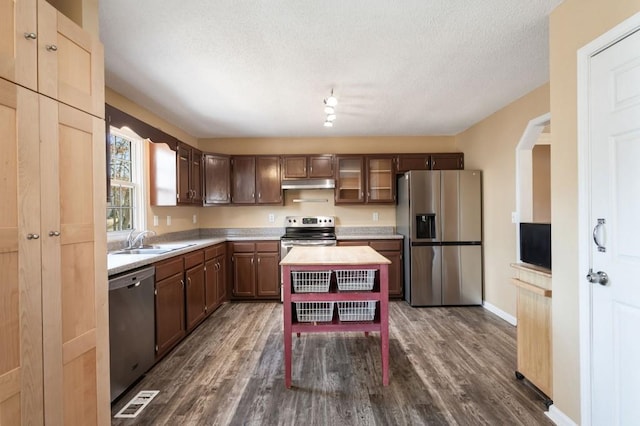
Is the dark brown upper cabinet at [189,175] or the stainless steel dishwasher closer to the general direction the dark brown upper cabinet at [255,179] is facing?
the stainless steel dishwasher

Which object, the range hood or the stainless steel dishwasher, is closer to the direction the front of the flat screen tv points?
the stainless steel dishwasher

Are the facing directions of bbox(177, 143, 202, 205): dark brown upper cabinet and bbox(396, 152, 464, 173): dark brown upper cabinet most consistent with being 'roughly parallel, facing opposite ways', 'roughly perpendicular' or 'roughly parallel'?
roughly perpendicular

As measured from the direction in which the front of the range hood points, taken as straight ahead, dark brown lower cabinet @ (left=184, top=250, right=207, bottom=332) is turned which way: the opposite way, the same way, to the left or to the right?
to the left

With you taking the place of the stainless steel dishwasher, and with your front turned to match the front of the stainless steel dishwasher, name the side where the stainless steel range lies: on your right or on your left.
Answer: on your left

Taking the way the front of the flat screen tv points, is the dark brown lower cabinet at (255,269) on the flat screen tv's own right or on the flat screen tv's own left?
on the flat screen tv's own right

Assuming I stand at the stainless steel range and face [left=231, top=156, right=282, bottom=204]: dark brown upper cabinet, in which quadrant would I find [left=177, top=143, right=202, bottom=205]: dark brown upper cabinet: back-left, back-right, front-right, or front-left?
front-left

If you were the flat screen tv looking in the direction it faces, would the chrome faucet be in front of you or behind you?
in front

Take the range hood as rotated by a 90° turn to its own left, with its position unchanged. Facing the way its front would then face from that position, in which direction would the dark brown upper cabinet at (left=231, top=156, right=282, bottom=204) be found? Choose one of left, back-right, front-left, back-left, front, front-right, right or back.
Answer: back

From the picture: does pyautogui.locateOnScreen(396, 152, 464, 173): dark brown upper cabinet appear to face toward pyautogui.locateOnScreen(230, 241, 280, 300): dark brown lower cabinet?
no

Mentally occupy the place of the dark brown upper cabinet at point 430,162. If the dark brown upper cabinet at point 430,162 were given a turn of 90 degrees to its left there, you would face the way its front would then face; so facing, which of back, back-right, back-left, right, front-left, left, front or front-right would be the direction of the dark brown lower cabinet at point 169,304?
back-right

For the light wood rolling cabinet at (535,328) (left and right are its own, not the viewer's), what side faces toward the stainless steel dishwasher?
front

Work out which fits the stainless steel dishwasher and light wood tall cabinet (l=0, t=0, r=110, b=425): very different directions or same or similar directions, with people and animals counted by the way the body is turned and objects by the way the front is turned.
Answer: same or similar directions

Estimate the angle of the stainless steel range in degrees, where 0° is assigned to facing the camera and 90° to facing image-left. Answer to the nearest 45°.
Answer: approximately 0°

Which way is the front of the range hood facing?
toward the camera

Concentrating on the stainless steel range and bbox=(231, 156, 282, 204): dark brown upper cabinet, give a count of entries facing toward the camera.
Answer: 2

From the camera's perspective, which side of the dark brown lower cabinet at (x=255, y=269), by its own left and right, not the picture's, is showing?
front

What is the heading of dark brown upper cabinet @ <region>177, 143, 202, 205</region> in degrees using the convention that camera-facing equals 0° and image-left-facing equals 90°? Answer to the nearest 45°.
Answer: approximately 315°

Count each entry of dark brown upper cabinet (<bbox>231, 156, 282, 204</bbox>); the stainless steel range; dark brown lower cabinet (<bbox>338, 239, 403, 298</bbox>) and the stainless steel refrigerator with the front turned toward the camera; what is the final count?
4

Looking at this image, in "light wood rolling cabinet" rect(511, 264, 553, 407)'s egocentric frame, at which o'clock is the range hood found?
The range hood is roughly at 2 o'clock from the light wood rolling cabinet.

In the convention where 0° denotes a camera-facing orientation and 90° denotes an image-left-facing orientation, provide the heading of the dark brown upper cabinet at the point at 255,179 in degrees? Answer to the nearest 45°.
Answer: approximately 0°

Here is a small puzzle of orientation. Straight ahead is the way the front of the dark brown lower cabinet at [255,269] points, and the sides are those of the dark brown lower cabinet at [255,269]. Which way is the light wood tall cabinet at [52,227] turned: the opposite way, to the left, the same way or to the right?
to the left
